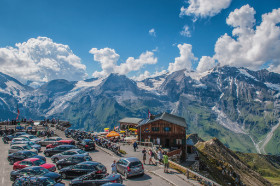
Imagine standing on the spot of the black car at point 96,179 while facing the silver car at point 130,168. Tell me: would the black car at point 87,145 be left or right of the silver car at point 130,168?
left

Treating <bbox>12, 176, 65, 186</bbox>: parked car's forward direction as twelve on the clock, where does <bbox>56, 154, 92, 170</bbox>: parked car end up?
<bbox>56, 154, 92, 170</bbox>: parked car is roughly at 10 o'clock from <bbox>12, 176, 65, 186</bbox>: parked car.

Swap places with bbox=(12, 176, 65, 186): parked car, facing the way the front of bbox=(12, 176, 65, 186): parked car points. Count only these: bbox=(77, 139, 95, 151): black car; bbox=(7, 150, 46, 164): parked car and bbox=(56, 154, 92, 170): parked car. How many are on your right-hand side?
0

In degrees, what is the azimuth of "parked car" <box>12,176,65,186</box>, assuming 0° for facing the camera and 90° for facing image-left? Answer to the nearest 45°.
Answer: approximately 270°

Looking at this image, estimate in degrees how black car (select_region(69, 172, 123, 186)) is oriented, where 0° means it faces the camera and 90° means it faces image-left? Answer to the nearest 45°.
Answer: approximately 90°

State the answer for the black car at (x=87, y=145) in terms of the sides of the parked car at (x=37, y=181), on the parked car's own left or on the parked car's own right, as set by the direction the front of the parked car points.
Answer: on the parked car's own left

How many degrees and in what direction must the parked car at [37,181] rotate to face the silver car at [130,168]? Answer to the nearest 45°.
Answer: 0° — it already faces it
